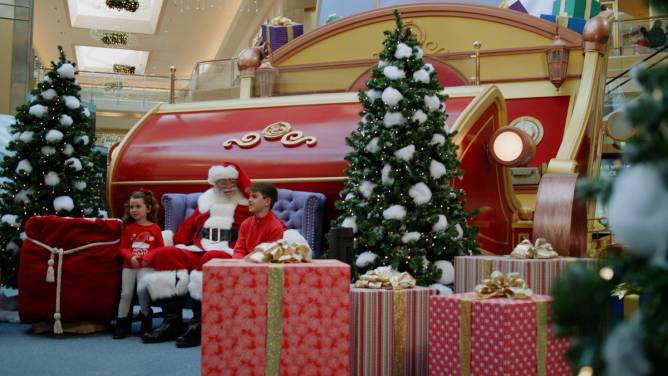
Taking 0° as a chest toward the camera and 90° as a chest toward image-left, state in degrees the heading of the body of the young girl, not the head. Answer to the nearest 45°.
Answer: approximately 45°

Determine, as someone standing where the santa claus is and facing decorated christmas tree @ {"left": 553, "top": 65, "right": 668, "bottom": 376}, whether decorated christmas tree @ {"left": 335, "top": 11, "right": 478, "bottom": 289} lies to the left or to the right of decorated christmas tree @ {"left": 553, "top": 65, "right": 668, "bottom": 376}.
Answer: left

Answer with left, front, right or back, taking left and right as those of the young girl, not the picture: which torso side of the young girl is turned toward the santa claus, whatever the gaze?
left

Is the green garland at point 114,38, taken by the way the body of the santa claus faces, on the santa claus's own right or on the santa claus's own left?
on the santa claus's own right

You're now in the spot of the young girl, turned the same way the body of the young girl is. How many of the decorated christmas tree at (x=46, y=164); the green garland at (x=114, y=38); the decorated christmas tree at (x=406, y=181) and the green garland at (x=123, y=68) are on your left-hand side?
1

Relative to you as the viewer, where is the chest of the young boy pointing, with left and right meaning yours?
facing the viewer and to the left of the viewer

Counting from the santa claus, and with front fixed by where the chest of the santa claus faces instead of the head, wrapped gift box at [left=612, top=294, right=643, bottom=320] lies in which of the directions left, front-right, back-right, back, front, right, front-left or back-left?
left

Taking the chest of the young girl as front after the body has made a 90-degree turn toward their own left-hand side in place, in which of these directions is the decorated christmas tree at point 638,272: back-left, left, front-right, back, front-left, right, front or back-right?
front-right

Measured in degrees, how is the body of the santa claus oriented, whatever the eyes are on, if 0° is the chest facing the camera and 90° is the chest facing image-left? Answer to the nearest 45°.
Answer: approximately 45°

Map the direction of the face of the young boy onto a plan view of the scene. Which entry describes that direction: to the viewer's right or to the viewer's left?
to the viewer's left

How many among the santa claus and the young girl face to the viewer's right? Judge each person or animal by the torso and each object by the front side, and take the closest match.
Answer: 0

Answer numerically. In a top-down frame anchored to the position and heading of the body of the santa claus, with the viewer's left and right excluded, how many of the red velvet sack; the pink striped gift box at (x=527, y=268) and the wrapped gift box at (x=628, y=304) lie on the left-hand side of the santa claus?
2

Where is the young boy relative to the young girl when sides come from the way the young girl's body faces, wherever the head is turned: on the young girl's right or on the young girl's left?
on the young girl's left
